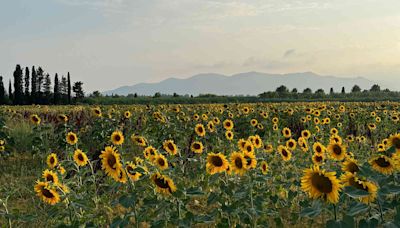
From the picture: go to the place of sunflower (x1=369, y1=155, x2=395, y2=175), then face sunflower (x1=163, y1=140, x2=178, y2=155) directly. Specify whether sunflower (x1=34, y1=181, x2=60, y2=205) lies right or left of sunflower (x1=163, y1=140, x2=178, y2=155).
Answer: left

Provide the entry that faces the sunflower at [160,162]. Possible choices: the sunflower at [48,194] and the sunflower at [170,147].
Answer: the sunflower at [170,147]

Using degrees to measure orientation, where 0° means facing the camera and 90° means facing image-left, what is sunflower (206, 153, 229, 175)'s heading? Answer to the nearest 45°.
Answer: approximately 0°

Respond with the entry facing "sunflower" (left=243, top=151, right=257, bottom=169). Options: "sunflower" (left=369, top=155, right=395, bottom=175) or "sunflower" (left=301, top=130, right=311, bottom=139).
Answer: "sunflower" (left=301, top=130, right=311, bottom=139)

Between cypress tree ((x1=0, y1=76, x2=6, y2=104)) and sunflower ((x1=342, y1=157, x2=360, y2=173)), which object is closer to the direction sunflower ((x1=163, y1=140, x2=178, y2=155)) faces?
the sunflower

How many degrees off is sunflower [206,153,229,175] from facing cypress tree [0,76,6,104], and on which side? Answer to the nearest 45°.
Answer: approximately 135° to its right

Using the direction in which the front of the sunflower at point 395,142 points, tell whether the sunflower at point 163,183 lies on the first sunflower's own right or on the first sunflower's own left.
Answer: on the first sunflower's own right

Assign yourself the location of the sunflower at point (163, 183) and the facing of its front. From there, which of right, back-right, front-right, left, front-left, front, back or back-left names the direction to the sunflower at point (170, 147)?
back-right

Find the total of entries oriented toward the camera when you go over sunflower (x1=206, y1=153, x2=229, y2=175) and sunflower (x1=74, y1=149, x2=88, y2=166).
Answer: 2

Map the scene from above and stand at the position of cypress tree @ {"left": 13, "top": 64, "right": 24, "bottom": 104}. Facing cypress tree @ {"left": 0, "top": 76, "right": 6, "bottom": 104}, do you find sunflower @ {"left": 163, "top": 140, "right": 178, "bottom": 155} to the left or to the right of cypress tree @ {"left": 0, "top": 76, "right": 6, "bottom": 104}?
left

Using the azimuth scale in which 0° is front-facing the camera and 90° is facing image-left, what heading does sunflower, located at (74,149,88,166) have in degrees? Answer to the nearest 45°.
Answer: approximately 0°
